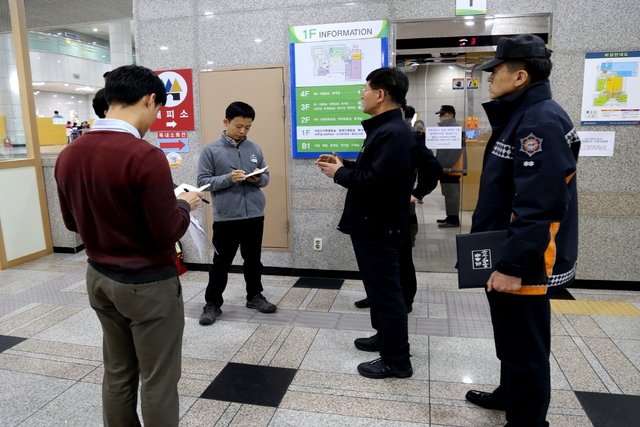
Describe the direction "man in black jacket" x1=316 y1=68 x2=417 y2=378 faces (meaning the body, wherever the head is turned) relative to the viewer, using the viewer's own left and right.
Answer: facing to the left of the viewer

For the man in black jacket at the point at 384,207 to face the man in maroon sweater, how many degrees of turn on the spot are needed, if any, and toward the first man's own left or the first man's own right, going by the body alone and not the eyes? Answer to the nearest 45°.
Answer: approximately 45° to the first man's own left

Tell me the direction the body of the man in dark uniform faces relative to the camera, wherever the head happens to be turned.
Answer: to the viewer's left

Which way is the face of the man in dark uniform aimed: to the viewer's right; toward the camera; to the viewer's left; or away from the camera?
to the viewer's left

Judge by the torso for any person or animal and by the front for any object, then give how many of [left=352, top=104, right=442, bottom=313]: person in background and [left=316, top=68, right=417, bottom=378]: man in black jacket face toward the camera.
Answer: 0

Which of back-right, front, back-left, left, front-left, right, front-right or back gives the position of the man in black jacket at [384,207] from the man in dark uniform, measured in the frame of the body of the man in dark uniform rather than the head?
front-right

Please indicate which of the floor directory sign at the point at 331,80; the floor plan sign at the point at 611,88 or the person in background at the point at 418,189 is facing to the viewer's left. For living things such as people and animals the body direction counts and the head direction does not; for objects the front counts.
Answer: the person in background

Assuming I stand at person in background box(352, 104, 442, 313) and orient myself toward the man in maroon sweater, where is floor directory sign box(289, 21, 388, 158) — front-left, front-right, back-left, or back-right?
back-right

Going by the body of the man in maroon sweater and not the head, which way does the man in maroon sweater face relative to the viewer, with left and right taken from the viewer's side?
facing away from the viewer and to the right of the viewer

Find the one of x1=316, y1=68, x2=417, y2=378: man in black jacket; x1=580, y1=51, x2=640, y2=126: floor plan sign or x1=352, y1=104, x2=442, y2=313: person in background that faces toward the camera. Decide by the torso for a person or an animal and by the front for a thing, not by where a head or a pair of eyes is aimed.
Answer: the floor plan sign

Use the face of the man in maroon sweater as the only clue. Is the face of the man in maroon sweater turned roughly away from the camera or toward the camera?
away from the camera

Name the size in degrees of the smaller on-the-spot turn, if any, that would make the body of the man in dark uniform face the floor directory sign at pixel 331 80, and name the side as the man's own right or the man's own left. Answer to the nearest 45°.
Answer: approximately 45° to the man's own right

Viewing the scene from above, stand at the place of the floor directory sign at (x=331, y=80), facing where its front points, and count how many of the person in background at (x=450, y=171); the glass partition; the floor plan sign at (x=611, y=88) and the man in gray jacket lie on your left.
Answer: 2

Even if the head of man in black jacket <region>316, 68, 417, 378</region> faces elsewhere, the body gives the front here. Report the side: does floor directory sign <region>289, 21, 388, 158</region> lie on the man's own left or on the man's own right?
on the man's own right

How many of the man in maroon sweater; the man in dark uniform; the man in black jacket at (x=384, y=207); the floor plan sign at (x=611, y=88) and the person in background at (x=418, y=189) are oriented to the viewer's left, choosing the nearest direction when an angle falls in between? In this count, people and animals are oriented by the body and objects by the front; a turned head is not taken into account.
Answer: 3
